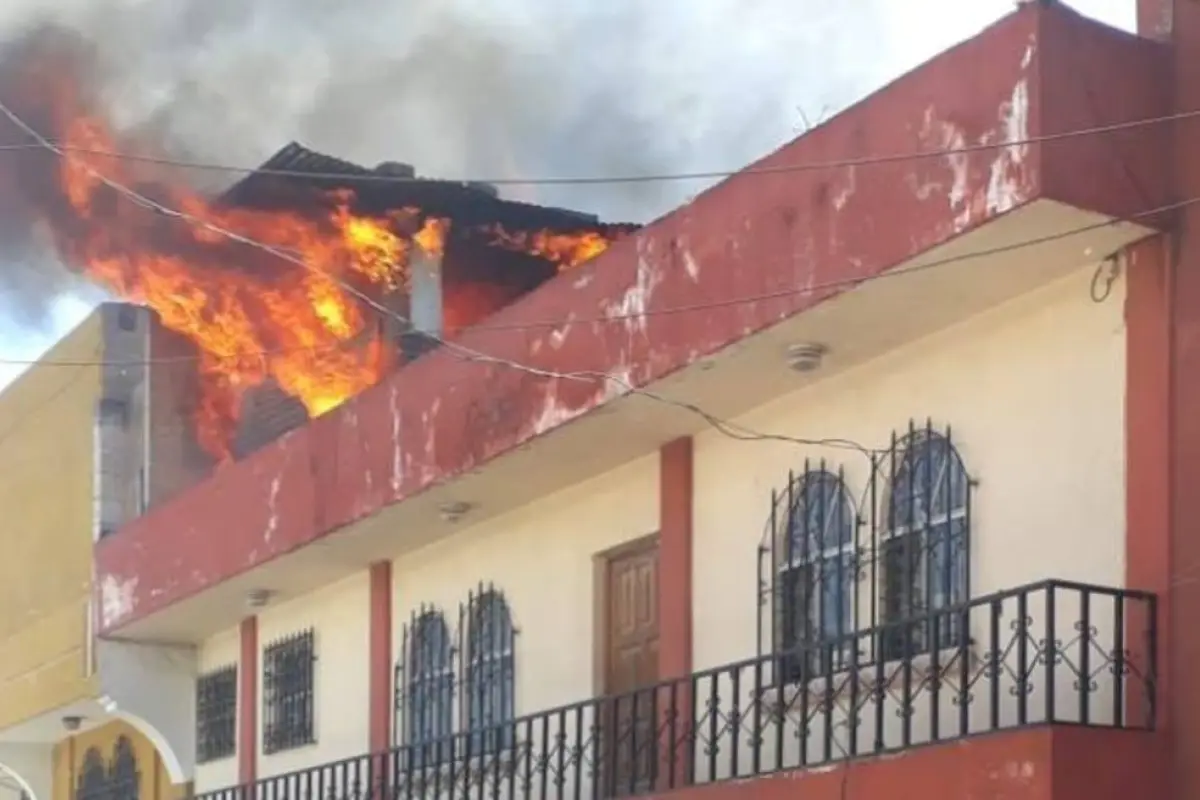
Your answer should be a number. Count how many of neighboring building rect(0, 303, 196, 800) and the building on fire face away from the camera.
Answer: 0

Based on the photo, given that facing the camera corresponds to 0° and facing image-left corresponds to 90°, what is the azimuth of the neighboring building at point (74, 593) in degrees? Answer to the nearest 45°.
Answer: approximately 45°

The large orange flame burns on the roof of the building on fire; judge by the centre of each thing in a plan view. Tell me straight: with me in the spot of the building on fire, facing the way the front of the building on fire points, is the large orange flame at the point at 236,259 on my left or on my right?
on my right

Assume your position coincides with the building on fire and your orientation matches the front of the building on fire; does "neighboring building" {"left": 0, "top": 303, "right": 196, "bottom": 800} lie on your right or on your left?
on your right

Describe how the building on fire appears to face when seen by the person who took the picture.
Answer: facing the viewer and to the left of the viewer
